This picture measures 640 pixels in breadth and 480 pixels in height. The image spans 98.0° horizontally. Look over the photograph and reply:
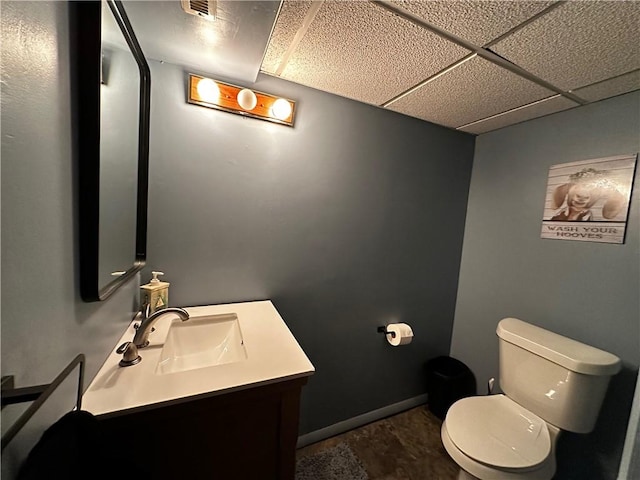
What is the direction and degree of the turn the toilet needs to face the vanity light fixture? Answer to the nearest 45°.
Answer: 0° — it already faces it

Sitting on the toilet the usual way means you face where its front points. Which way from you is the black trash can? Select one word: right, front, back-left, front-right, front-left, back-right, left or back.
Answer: right

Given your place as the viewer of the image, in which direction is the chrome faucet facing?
facing to the right of the viewer

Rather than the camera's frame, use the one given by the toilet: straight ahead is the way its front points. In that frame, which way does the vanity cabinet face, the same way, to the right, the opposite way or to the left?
the opposite way

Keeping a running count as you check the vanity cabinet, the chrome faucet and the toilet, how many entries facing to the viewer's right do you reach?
2

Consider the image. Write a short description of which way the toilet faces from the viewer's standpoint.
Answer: facing the viewer and to the left of the viewer

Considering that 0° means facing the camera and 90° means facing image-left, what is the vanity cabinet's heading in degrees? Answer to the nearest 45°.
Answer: approximately 270°

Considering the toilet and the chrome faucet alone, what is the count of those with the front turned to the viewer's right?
1
